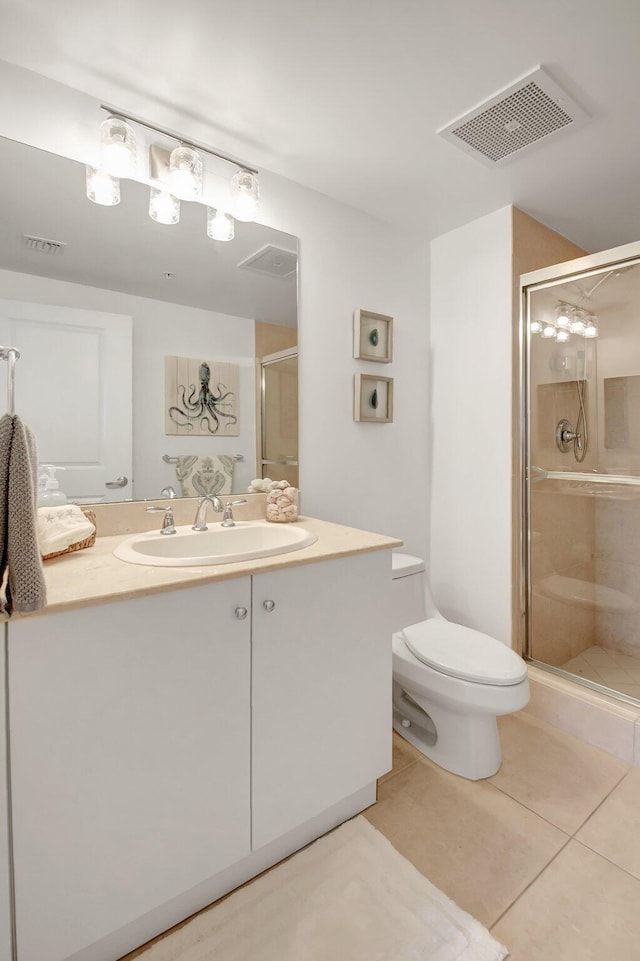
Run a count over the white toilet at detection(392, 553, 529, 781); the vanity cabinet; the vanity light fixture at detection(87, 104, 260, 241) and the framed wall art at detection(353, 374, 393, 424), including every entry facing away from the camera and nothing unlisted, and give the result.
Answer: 0

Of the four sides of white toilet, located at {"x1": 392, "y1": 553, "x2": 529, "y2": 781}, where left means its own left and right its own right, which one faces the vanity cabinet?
right

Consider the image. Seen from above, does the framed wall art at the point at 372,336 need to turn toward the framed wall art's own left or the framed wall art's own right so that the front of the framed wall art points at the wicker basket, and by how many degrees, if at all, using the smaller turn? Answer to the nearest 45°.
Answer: approximately 90° to the framed wall art's own right

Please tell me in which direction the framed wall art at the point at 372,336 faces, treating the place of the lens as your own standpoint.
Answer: facing the viewer and to the right of the viewer

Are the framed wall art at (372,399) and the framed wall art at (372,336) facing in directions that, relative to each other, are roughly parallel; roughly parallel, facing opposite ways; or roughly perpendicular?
roughly parallel

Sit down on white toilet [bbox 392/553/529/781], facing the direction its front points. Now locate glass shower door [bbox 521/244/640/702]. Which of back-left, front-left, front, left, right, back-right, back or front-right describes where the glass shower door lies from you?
left

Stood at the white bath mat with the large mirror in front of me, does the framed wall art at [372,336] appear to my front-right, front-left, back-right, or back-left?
front-right

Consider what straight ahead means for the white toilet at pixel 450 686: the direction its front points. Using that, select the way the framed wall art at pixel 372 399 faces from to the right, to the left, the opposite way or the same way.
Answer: the same way

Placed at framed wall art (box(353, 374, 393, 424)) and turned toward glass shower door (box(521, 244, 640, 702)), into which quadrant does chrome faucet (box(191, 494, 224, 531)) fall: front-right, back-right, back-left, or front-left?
back-right

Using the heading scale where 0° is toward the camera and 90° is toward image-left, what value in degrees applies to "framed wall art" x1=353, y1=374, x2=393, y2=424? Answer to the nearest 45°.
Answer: approximately 315°

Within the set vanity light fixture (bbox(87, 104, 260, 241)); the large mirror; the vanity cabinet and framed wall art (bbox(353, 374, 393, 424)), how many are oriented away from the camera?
0
